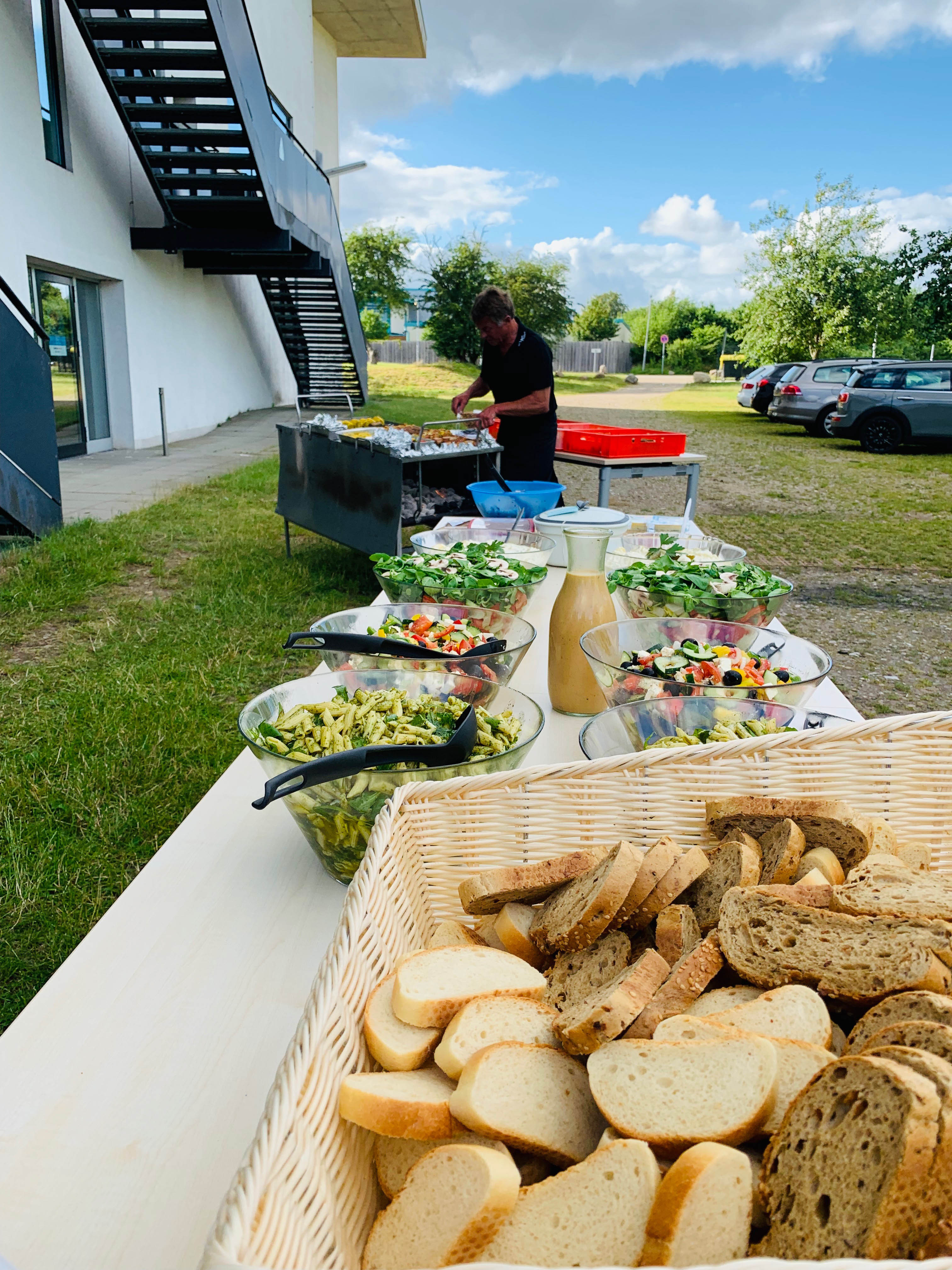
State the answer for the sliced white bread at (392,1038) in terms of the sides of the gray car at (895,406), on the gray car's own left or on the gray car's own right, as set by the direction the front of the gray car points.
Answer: on the gray car's own right

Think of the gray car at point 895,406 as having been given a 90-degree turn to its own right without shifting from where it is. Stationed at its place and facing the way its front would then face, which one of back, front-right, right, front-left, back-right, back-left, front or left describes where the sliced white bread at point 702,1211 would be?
front

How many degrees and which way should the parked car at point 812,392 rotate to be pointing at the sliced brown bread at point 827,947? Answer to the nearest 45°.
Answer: approximately 135° to its right

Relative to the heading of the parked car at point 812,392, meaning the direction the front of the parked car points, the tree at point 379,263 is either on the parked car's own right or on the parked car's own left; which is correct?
on the parked car's own left

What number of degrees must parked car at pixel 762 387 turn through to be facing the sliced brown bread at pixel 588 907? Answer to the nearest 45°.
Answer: approximately 135° to its right

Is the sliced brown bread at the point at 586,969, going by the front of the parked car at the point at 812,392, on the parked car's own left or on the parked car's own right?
on the parked car's own right

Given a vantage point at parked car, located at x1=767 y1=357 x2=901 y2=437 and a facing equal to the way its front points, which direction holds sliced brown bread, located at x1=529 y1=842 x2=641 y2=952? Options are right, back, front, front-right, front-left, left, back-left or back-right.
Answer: back-right

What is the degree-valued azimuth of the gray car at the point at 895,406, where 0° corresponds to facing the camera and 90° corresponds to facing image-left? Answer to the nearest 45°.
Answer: approximately 270°

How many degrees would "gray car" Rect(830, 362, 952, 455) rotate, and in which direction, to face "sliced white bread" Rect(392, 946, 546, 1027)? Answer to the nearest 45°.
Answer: approximately 90° to its right

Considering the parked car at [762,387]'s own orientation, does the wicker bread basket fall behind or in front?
behind

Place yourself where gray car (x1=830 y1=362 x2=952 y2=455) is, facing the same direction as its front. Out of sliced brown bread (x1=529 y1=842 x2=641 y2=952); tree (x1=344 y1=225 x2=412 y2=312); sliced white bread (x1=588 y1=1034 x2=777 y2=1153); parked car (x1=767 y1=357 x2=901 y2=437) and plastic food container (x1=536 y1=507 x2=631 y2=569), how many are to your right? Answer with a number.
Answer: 3

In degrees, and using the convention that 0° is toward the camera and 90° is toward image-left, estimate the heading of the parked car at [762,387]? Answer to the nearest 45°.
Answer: approximately 225°

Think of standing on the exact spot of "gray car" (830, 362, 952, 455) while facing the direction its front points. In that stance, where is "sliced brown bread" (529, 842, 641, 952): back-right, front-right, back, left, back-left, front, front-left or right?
right

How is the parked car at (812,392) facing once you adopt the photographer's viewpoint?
facing away from the viewer and to the right of the viewer

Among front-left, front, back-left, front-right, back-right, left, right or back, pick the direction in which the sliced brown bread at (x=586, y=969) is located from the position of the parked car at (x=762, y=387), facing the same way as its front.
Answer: back-right

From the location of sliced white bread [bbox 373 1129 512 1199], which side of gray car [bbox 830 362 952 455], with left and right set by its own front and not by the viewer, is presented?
right
